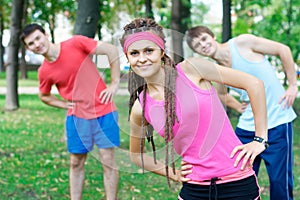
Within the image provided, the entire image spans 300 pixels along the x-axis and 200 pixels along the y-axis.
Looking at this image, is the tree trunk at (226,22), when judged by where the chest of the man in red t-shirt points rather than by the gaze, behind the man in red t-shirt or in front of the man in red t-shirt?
behind

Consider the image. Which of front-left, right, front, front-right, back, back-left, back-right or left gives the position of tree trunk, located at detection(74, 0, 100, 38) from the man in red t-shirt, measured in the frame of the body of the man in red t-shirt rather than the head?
back

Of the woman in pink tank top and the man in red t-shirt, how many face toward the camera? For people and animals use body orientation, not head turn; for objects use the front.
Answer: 2

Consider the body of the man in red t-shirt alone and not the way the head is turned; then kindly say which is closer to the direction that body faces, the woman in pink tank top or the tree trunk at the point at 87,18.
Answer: the woman in pink tank top

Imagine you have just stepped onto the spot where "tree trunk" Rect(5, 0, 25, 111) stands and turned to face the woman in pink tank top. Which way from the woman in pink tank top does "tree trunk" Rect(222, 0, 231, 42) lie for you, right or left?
left

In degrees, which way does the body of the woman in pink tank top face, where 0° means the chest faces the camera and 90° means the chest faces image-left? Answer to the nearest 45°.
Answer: approximately 0°

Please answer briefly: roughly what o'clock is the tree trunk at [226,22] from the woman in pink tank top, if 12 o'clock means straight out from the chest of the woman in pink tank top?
The tree trunk is roughly at 6 o'clock from the woman in pink tank top.

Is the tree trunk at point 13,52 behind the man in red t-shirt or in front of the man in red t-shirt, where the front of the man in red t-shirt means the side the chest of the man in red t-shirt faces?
behind

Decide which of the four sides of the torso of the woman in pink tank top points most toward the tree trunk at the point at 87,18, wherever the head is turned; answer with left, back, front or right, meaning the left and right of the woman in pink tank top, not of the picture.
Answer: back

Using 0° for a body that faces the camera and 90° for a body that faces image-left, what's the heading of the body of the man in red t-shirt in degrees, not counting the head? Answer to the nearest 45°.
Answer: approximately 0°

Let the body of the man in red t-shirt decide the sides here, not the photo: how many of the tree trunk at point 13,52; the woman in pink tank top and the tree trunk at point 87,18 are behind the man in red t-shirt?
2
